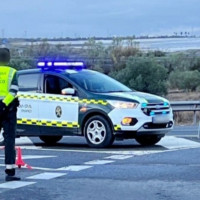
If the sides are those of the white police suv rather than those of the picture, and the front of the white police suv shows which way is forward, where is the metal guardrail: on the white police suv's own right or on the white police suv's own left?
on the white police suv's own left

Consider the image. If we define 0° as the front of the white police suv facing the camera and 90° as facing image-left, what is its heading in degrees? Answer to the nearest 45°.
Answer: approximately 315°

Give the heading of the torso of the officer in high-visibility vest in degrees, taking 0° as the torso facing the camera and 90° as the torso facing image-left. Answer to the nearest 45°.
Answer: approximately 225°

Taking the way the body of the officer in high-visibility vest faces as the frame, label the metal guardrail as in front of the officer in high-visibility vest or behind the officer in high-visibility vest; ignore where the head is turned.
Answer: in front

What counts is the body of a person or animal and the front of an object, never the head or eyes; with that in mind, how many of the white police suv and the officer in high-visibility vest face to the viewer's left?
0

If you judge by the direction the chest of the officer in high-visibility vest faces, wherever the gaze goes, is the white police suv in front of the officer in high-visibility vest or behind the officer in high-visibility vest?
in front
